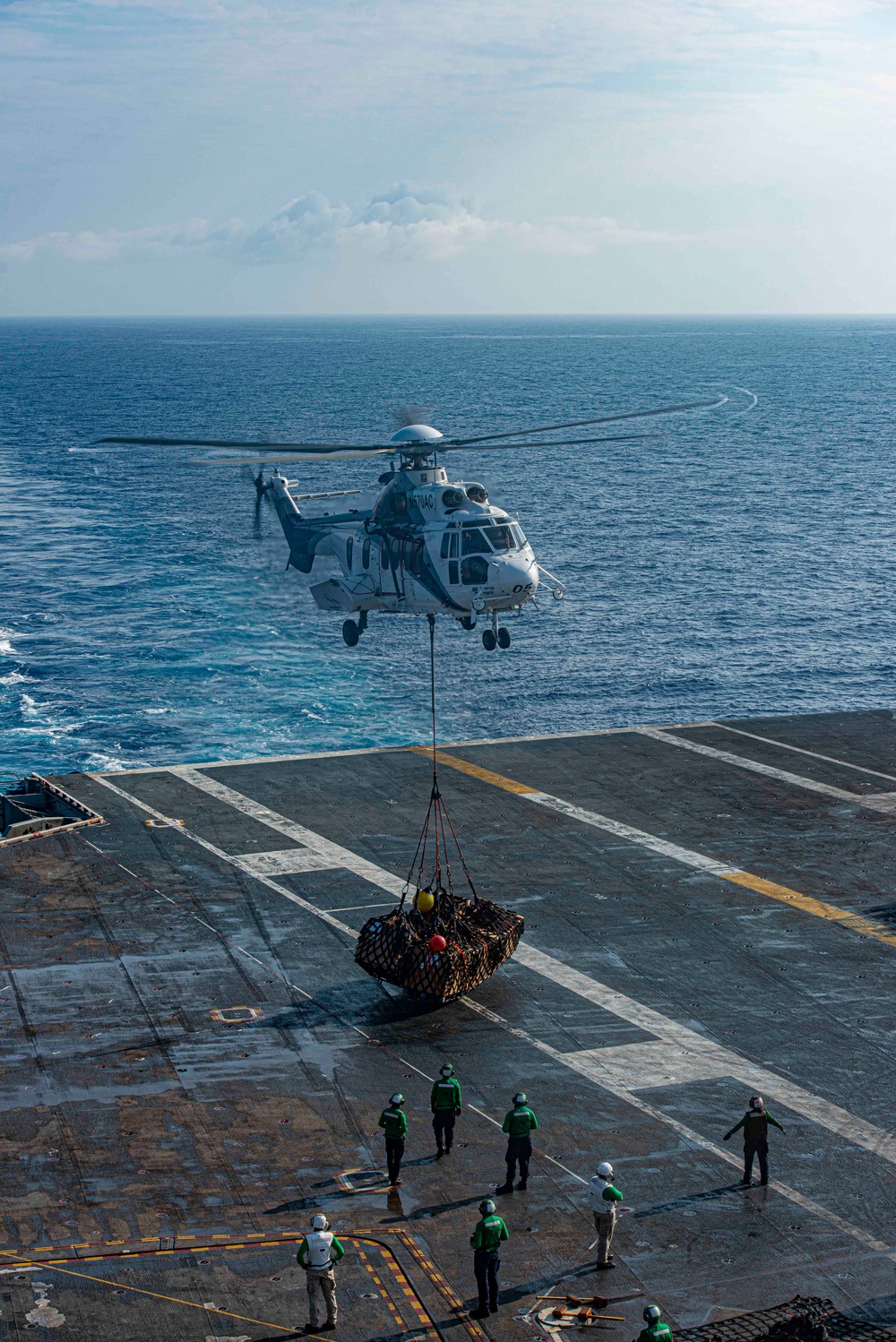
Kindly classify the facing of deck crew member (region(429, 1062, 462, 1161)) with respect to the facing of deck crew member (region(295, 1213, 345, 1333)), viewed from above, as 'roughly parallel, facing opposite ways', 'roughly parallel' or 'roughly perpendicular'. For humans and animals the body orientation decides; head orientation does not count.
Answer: roughly parallel

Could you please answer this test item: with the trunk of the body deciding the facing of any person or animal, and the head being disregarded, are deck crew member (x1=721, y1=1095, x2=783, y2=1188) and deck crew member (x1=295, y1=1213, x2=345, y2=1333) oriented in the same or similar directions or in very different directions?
same or similar directions

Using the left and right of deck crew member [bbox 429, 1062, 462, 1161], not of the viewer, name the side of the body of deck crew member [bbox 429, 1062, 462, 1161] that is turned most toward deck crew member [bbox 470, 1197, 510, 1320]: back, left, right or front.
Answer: back

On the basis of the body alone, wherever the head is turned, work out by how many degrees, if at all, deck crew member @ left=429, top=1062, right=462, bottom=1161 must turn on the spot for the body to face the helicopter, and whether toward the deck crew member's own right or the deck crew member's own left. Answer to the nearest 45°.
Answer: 0° — they already face it

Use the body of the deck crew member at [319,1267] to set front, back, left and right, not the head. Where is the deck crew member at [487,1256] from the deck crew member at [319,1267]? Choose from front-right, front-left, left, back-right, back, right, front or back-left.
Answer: right

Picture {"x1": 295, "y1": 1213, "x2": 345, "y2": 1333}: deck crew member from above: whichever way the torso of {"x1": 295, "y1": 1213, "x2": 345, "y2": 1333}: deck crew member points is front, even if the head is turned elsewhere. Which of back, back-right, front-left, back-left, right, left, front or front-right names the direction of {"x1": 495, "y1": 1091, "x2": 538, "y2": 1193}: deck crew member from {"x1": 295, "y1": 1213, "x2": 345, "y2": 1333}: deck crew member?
front-right

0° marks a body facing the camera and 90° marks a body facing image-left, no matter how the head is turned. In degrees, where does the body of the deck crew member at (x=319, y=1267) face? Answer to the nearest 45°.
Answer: approximately 180°

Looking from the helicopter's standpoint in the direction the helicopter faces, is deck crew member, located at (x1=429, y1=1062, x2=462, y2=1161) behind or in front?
in front

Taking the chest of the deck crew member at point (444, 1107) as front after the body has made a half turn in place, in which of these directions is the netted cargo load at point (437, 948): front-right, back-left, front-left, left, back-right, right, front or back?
back

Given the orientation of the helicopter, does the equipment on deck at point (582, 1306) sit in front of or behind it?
in front

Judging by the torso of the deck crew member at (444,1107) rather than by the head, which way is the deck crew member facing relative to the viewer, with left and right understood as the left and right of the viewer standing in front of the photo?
facing away from the viewer

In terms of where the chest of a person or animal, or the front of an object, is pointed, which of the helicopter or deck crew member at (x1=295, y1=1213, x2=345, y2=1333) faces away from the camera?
the deck crew member

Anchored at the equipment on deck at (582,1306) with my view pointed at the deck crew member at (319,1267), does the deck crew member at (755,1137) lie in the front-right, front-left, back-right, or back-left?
back-right

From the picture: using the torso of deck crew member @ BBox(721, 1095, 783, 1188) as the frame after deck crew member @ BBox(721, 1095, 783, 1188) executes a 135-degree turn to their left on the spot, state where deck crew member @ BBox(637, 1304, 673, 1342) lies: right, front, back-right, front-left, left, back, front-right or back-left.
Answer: front-left

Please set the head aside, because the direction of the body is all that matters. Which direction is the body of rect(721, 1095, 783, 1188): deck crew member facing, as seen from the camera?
away from the camera

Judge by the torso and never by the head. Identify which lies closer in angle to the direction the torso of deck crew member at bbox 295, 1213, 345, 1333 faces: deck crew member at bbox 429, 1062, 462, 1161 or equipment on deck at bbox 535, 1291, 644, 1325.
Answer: the deck crew member
